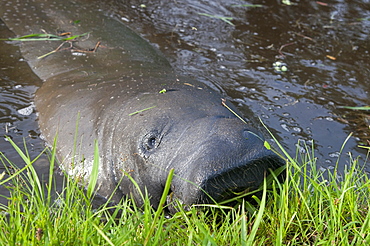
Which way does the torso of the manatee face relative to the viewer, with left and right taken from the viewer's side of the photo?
facing the viewer and to the right of the viewer
